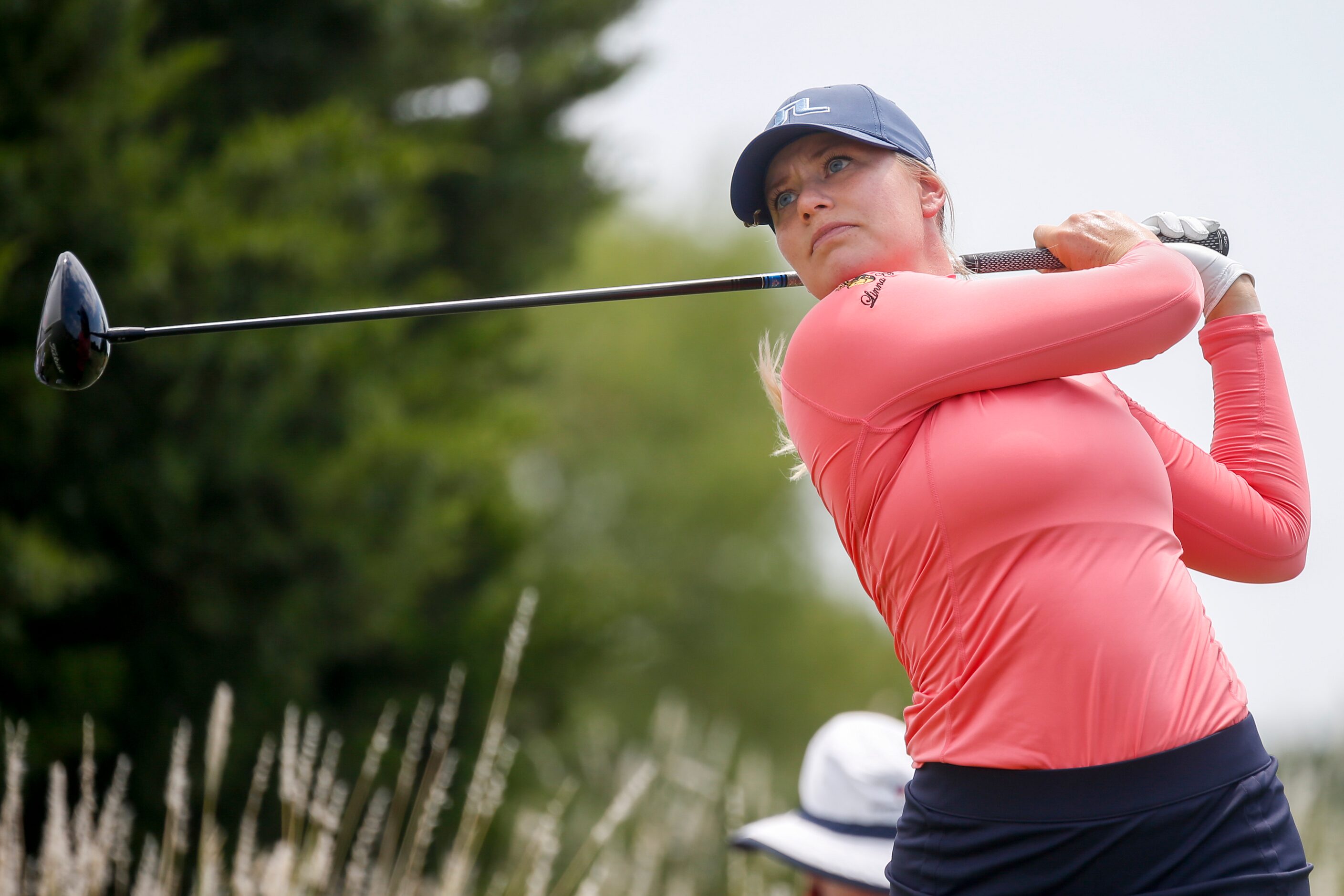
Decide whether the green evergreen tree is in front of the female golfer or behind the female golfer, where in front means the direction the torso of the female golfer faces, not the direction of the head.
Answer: behind

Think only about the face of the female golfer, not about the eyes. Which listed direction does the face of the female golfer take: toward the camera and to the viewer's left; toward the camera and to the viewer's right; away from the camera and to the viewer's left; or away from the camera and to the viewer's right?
toward the camera and to the viewer's left
